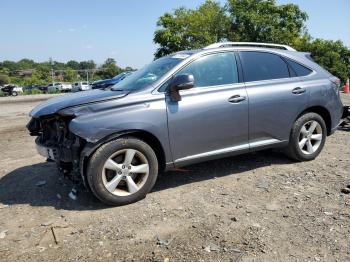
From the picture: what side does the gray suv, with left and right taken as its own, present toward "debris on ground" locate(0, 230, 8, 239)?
front

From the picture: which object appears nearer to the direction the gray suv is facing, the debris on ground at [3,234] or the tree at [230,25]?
the debris on ground

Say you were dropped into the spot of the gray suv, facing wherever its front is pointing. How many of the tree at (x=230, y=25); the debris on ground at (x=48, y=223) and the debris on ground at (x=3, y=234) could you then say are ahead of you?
2

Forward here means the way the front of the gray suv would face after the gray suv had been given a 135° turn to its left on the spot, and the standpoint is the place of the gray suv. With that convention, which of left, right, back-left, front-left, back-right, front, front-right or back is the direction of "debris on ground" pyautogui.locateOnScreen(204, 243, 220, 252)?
right

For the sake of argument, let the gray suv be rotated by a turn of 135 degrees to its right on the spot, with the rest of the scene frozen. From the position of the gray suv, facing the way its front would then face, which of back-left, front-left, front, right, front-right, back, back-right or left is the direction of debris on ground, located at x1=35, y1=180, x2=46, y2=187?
left

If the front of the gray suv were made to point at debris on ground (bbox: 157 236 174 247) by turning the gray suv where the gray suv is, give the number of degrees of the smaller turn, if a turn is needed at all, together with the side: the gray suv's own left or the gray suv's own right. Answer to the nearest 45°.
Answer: approximately 45° to the gray suv's own left

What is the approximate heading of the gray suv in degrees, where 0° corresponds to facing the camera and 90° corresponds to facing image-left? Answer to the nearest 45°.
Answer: approximately 45°

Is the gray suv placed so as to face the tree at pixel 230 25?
no

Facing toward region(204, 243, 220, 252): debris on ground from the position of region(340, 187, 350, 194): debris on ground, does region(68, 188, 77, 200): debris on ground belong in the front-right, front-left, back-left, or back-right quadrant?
front-right

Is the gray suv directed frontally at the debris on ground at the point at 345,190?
no

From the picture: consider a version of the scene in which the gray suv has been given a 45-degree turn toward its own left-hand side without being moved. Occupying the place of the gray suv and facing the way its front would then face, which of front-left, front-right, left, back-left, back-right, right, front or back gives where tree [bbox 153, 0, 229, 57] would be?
back

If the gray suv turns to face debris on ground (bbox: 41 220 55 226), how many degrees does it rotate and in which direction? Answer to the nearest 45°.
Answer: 0° — it already faces it
